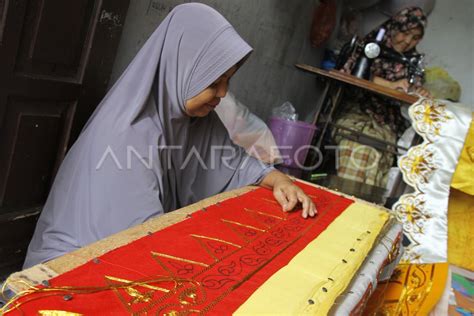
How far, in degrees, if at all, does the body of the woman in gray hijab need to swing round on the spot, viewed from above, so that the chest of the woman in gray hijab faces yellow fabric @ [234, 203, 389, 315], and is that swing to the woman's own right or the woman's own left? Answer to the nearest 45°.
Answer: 0° — they already face it

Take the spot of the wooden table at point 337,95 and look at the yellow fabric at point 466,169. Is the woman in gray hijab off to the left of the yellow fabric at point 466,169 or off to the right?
right

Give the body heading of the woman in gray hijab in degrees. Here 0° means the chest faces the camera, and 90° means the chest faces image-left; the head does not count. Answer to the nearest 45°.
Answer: approximately 315°

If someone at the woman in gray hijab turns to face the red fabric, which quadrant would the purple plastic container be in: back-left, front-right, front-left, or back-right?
back-left

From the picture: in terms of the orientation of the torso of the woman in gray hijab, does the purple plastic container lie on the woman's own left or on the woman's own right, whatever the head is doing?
on the woman's own left

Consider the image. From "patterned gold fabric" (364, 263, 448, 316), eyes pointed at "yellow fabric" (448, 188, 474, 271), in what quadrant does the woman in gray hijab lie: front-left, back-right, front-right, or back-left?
back-left

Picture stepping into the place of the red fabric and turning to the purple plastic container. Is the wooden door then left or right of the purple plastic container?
left
